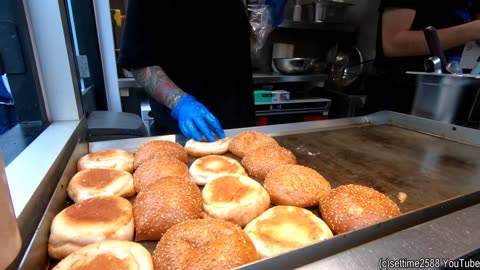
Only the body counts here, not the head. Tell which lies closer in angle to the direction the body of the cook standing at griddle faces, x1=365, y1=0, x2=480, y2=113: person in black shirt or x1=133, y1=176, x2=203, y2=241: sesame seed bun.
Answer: the sesame seed bun

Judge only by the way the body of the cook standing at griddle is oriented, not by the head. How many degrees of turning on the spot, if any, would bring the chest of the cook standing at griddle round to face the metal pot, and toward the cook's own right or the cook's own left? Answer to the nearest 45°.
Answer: approximately 135° to the cook's own left

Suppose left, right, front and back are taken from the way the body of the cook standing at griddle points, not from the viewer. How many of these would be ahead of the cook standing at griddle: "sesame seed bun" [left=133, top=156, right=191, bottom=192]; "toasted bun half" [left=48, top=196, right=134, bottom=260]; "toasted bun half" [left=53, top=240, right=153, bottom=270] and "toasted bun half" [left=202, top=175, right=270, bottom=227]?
4

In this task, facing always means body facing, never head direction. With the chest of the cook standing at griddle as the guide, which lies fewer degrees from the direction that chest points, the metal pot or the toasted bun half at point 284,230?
the toasted bun half

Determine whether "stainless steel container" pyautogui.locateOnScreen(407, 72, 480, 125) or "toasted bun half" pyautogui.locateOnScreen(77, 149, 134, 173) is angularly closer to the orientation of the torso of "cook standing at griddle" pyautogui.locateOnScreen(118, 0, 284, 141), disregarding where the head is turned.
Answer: the toasted bun half

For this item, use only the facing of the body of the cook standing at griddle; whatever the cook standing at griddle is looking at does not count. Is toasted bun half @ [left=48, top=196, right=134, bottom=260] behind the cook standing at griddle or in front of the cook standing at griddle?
in front

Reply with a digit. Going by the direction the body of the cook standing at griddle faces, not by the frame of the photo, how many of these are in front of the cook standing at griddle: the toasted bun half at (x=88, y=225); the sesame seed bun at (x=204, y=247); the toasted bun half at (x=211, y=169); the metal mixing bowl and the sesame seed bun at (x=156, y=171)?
4

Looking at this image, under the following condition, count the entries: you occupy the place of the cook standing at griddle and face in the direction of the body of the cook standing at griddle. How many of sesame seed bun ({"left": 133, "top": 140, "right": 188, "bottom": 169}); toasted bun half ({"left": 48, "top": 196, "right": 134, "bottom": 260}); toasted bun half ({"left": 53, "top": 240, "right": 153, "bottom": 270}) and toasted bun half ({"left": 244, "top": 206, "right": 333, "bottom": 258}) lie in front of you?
4

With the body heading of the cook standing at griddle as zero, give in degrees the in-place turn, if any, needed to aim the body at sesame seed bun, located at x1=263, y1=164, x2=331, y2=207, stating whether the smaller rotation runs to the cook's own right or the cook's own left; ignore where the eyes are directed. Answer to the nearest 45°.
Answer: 0° — they already face it

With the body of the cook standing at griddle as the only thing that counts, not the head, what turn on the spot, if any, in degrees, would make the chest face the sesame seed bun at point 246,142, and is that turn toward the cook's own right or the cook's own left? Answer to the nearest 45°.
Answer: approximately 45° to the cook's own left

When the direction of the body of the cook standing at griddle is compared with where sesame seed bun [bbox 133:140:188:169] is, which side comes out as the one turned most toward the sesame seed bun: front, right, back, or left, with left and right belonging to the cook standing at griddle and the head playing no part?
front

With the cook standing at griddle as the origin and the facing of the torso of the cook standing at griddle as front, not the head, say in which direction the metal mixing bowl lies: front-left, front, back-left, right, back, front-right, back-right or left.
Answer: back-left

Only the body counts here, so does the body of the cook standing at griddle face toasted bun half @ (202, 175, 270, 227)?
yes

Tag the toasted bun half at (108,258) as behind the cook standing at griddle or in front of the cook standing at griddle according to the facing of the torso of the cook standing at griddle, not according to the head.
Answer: in front

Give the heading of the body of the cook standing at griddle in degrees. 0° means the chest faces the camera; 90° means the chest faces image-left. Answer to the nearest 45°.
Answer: approximately 0°

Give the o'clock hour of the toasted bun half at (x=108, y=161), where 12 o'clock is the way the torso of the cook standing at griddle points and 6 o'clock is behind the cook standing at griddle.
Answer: The toasted bun half is roughly at 1 o'clock from the cook standing at griddle.

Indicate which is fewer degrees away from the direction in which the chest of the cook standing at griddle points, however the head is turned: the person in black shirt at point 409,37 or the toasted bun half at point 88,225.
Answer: the toasted bun half

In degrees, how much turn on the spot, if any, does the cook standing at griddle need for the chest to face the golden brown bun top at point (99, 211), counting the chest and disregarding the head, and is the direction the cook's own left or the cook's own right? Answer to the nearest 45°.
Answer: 0° — they already face it
